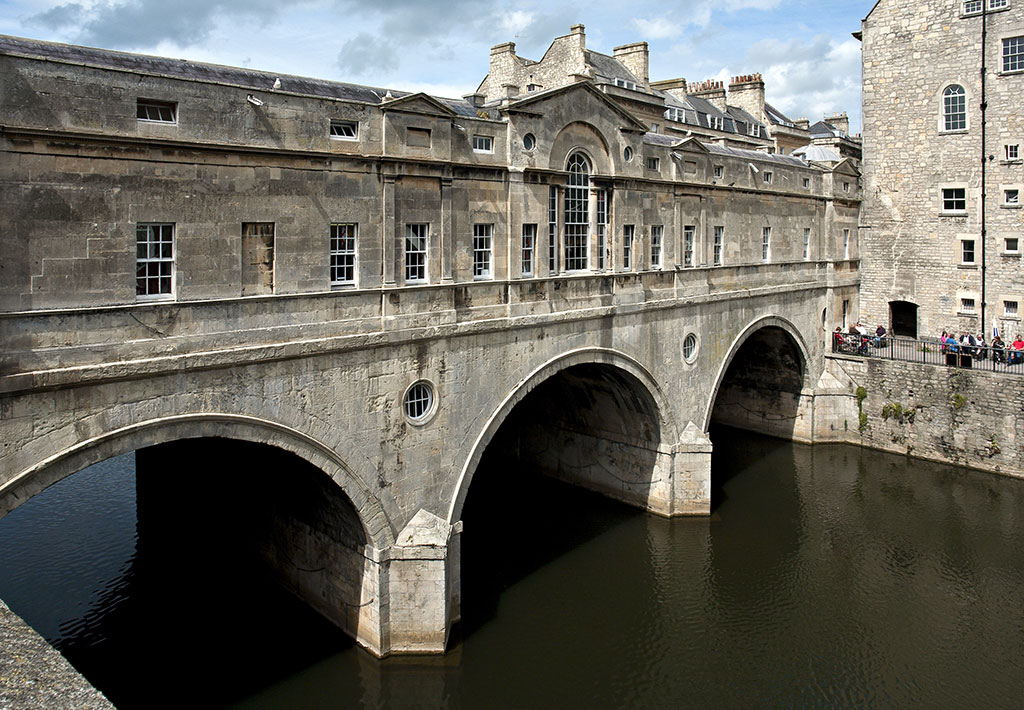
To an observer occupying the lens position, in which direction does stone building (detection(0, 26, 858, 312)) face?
facing the viewer and to the right of the viewer

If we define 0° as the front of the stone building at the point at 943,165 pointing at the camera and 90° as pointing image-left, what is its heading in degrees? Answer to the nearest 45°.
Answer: approximately 0°

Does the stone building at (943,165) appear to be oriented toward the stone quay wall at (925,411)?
yes

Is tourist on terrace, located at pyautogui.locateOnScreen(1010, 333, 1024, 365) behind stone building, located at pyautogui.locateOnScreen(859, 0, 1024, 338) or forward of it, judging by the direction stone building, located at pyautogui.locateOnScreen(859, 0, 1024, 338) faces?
forward

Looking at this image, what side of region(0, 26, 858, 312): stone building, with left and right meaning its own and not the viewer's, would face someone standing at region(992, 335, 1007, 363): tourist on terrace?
left

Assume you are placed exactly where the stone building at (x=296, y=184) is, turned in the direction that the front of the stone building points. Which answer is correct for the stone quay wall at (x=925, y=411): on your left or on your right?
on your left
